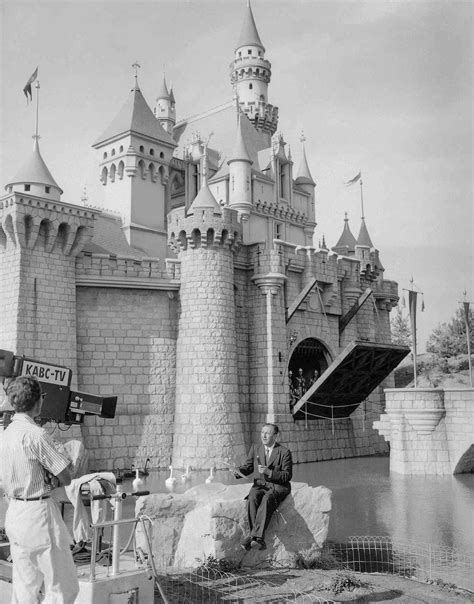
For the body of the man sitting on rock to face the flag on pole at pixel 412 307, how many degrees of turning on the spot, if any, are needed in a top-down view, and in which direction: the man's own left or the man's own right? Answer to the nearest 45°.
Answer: approximately 135° to the man's own right

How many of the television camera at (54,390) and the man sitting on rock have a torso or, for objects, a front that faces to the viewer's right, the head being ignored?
1

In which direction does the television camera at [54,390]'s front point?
to the viewer's right

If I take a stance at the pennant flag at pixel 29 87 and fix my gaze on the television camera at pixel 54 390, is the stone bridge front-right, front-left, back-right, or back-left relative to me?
front-left

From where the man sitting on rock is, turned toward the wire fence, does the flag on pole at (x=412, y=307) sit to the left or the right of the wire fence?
left

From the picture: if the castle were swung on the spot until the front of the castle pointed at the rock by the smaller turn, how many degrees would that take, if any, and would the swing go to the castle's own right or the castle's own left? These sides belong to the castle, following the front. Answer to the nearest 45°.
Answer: approximately 45° to the castle's own right

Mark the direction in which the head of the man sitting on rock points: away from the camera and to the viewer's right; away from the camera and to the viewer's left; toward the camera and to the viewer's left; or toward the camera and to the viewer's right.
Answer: toward the camera and to the viewer's left

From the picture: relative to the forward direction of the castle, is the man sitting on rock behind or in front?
in front

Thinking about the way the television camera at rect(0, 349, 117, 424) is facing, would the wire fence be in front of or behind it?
in front

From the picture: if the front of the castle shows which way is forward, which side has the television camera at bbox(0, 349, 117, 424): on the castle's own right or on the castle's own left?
on the castle's own right

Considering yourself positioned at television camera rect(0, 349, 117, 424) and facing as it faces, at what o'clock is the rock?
The rock is roughly at 12 o'clock from the television camera.

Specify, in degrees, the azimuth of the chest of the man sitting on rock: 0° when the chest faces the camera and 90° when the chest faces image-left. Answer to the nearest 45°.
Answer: approximately 45°

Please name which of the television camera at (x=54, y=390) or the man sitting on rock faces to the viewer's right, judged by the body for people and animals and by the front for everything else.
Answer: the television camera
